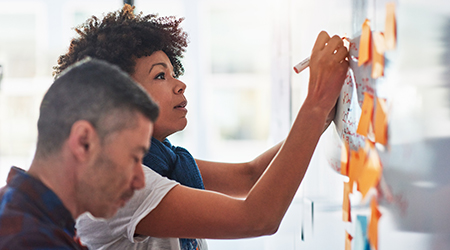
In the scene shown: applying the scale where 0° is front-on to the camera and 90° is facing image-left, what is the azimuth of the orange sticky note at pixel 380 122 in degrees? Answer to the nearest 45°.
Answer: approximately 90°

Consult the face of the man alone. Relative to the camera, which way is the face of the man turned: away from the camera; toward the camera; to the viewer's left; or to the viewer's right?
to the viewer's right

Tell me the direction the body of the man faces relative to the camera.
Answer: to the viewer's right

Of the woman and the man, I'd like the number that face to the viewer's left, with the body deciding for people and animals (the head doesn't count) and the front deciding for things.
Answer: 0

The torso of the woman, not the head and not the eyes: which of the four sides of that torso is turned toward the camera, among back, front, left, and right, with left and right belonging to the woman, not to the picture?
right

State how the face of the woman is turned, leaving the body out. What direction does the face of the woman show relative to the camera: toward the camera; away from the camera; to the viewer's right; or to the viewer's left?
to the viewer's right

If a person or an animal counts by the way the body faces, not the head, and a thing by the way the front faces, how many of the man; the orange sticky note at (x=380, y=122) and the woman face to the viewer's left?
1

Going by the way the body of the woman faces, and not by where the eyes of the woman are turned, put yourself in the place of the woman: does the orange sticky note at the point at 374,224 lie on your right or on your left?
on your right

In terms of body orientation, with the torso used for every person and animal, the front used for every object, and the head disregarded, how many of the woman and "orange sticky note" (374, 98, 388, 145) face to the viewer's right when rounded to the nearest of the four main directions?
1
